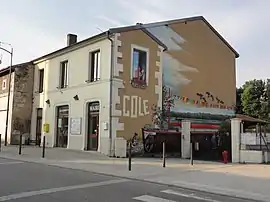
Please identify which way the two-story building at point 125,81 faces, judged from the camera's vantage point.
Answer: facing the viewer and to the left of the viewer

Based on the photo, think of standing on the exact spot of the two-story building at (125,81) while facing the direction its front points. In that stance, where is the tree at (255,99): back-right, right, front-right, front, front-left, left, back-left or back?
back
